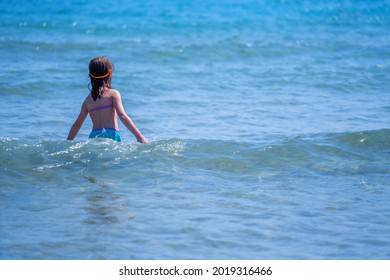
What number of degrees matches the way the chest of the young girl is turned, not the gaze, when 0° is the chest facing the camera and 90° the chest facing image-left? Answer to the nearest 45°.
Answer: approximately 180°

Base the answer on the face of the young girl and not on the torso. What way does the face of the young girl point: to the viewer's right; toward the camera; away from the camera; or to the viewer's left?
away from the camera
